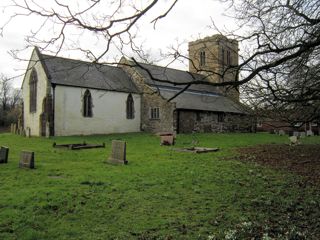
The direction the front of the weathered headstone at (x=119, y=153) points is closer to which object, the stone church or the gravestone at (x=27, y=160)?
the gravestone

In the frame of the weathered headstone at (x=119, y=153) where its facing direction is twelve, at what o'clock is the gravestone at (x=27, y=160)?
The gravestone is roughly at 1 o'clock from the weathered headstone.

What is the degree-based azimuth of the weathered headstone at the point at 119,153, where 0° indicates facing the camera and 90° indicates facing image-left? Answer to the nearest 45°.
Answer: approximately 45°

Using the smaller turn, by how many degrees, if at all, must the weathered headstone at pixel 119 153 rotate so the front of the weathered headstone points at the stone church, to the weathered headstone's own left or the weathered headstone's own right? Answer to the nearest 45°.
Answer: approximately 135° to the weathered headstone's own right
